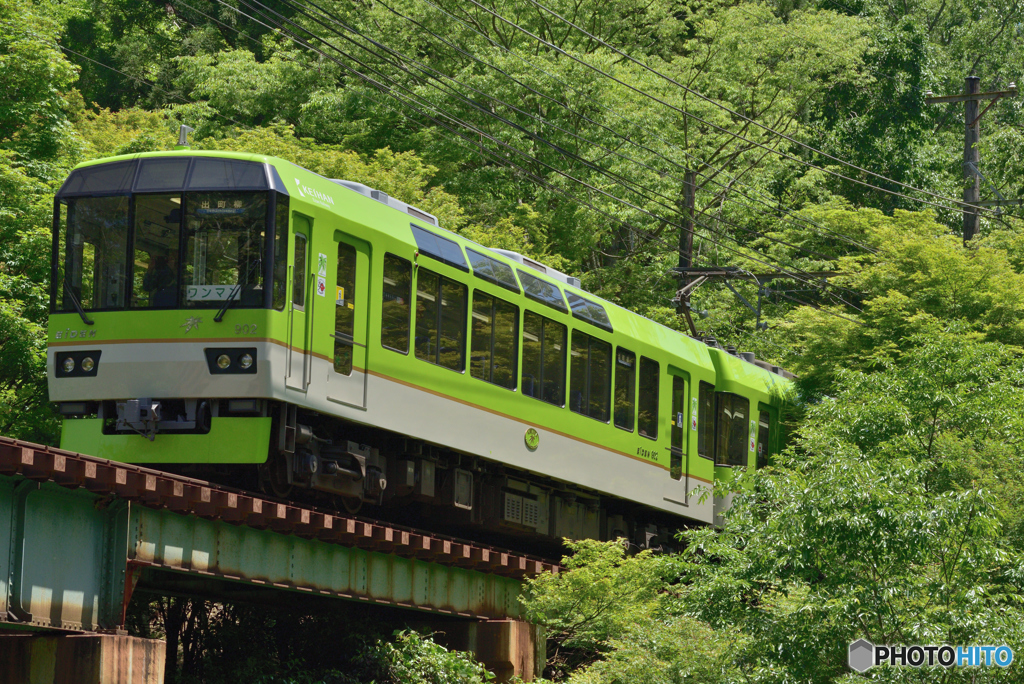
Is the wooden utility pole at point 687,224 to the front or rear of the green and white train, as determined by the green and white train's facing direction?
to the rear

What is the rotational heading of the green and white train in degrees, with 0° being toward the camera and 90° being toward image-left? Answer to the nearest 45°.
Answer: approximately 45°

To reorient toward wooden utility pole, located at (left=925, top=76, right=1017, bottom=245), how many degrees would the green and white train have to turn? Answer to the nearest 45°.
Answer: approximately 180°
